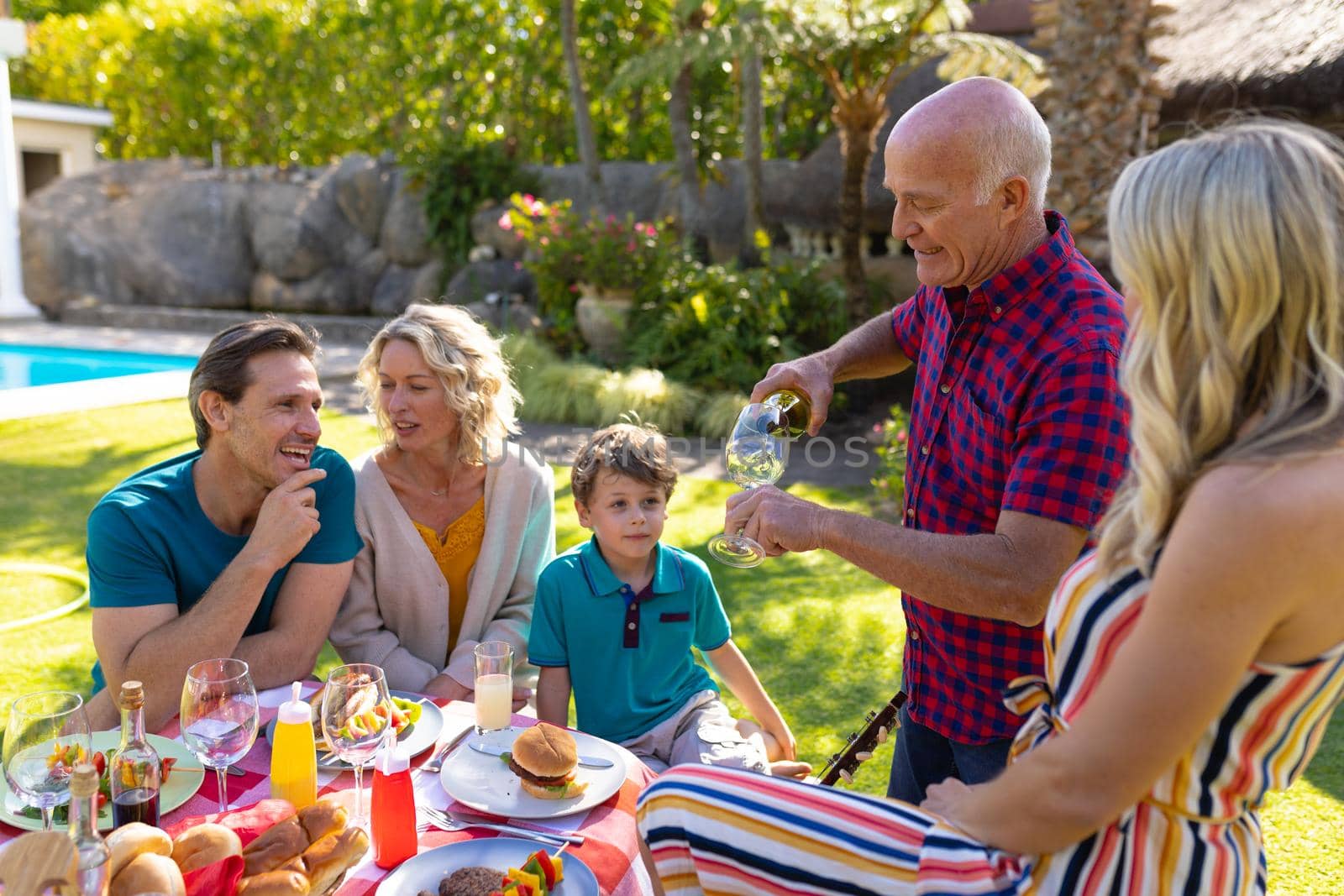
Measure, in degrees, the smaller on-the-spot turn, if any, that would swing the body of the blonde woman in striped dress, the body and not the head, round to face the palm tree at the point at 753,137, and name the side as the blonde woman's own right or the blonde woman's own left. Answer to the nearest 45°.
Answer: approximately 45° to the blonde woman's own right

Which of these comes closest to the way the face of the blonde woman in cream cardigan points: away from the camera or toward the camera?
toward the camera

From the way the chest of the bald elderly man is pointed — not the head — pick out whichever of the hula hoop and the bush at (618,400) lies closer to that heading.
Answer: the hula hoop

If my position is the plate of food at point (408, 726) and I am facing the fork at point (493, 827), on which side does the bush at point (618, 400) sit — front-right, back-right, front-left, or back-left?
back-left

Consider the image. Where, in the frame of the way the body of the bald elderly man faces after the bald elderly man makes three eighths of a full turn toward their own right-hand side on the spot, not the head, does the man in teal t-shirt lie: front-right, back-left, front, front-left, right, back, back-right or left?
left

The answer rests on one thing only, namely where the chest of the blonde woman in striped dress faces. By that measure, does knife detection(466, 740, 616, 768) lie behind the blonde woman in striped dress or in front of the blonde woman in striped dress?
in front

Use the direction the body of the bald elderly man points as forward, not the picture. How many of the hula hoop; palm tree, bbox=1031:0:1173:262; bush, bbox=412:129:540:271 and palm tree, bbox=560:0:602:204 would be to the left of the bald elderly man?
0

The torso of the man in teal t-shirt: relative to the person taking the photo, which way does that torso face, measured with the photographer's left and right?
facing the viewer and to the right of the viewer

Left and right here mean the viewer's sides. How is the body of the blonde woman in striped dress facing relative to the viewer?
facing away from the viewer and to the left of the viewer

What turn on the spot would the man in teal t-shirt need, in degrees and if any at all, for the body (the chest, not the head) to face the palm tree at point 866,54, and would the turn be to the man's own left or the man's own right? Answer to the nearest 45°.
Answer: approximately 90° to the man's own left

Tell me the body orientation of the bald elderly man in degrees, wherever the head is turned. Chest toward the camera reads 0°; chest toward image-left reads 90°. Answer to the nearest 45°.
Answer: approximately 45°

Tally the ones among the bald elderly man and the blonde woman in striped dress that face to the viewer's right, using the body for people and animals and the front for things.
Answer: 0

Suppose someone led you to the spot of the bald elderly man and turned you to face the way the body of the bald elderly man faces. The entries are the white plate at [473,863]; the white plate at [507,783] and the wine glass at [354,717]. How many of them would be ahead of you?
3

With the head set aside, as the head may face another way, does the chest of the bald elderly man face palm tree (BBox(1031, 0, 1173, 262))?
no

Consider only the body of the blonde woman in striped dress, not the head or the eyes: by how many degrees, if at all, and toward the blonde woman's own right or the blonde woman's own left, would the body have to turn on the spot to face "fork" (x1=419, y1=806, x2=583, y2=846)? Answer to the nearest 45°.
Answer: approximately 45° to the blonde woman's own left

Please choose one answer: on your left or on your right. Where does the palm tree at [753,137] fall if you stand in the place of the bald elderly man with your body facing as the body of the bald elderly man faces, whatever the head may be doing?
on your right

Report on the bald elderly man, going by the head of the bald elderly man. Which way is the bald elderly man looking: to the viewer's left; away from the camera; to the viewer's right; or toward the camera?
to the viewer's left

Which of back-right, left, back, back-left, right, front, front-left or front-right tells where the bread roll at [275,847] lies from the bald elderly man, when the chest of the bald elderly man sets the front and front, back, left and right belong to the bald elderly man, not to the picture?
front

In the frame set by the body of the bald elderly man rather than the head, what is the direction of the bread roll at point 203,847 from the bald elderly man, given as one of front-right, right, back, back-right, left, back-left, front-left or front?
front

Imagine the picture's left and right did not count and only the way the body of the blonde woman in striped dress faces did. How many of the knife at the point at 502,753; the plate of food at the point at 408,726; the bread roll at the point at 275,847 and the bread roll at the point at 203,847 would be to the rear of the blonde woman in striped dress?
0

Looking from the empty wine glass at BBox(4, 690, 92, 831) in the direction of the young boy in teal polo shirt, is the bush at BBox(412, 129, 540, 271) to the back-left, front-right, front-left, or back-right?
front-left
